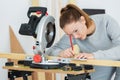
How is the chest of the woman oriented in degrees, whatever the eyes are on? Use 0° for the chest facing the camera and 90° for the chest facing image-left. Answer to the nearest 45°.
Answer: approximately 45°
